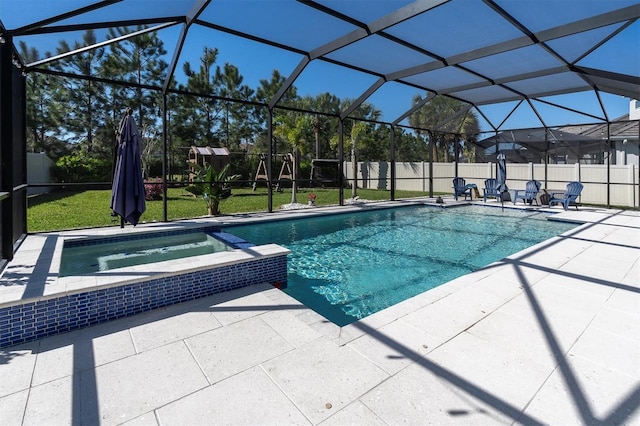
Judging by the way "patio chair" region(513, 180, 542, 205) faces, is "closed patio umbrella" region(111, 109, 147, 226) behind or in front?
in front

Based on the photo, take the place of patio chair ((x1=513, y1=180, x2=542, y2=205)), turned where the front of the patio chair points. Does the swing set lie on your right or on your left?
on your right

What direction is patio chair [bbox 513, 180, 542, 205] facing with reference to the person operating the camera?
facing the viewer and to the left of the viewer

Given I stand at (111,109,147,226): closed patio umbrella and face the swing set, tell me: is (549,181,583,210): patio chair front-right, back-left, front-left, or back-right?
front-right

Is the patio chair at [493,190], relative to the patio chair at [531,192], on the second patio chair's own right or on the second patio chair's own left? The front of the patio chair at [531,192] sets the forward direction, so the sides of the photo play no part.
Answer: on the second patio chair's own right

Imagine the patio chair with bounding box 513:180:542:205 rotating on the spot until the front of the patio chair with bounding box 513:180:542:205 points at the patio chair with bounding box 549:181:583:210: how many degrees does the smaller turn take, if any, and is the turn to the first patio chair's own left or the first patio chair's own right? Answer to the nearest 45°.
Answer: approximately 90° to the first patio chair's own left
